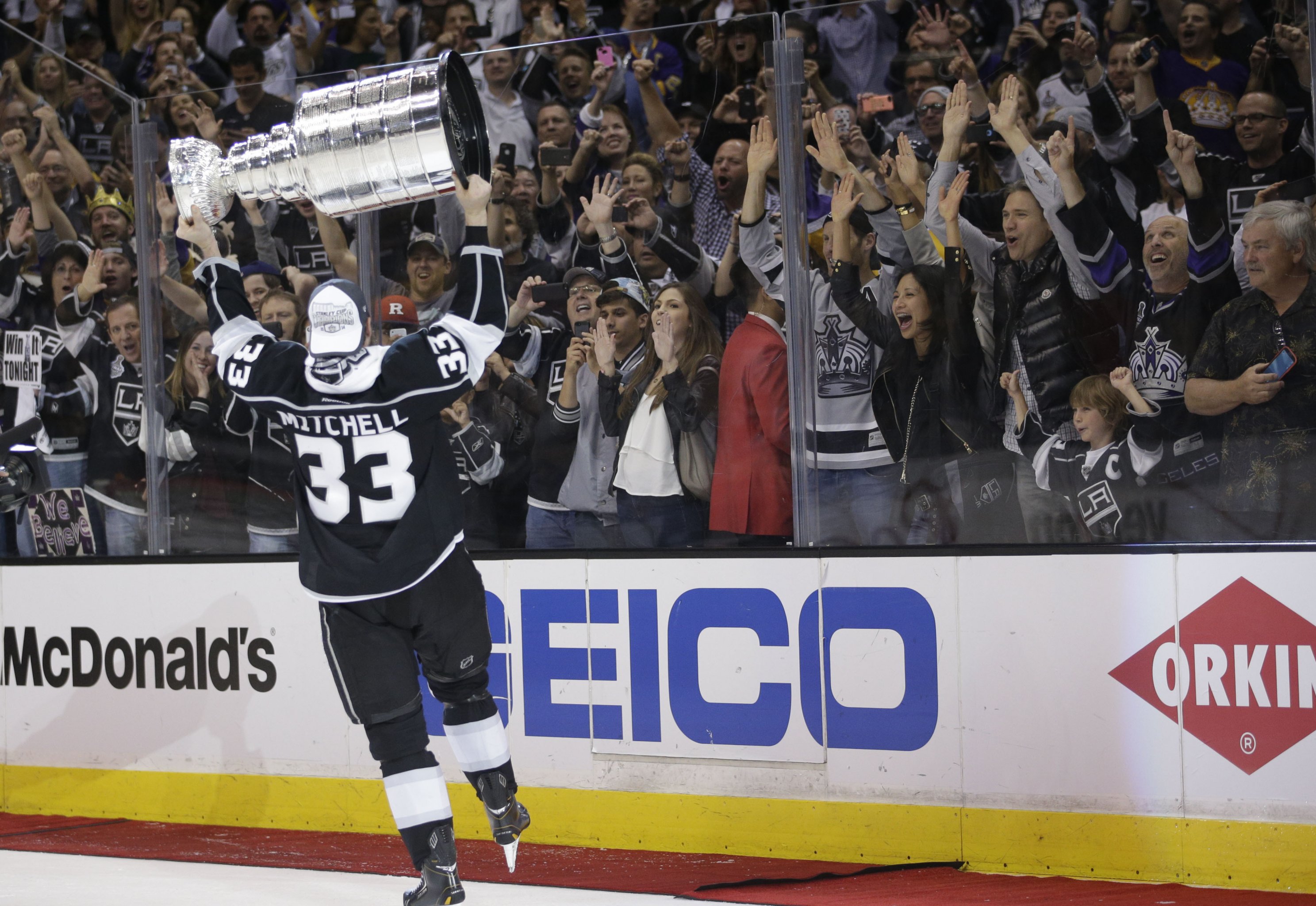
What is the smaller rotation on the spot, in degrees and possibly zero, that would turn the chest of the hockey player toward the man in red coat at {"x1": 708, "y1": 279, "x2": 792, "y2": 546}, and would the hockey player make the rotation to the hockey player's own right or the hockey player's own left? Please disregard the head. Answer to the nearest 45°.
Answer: approximately 45° to the hockey player's own right

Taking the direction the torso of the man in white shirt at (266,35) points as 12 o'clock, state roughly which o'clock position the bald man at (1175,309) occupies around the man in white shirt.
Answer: The bald man is roughly at 11 o'clock from the man in white shirt.

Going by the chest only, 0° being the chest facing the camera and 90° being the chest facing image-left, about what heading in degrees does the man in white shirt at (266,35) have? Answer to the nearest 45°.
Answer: approximately 0°

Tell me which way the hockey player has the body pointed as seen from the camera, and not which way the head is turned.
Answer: away from the camera

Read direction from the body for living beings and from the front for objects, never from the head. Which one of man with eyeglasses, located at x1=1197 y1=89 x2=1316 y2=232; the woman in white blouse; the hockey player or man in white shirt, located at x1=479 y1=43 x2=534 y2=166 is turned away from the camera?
the hockey player

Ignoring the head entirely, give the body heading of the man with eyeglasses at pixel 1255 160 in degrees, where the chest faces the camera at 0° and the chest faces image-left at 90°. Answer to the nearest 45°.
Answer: approximately 45°

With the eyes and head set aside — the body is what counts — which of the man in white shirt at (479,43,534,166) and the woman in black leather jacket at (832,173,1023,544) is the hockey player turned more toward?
the man in white shirt

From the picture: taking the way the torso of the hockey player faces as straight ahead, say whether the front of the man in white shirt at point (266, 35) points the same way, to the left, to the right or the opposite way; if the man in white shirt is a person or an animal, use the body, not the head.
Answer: the opposite way

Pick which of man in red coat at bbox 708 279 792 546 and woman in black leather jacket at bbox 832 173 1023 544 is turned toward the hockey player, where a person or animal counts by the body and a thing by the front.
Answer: the woman in black leather jacket

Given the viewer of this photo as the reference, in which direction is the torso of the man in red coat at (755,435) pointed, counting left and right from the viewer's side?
facing away from the viewer and to the right of the viewer

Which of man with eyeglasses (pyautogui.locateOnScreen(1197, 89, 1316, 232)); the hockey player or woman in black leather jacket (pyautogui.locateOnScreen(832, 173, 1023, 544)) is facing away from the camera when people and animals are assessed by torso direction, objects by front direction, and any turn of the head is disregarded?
the hockey player

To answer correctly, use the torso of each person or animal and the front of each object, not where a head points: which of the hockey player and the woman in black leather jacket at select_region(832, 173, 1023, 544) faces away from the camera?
the hockey player
